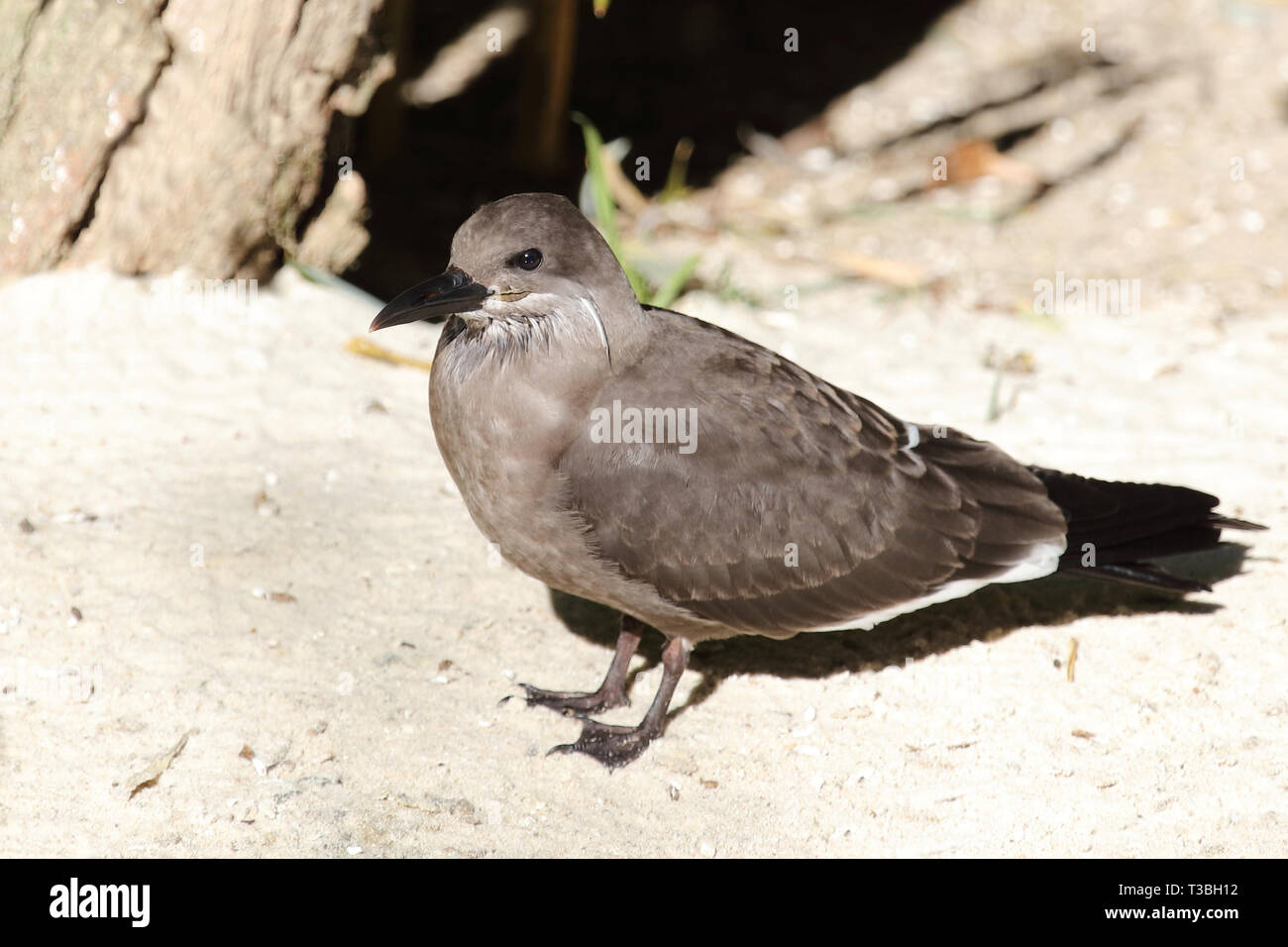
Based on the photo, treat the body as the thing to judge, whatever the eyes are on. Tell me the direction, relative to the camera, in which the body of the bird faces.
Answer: to the viewer's left
